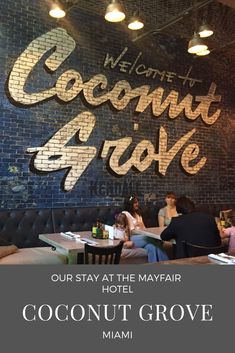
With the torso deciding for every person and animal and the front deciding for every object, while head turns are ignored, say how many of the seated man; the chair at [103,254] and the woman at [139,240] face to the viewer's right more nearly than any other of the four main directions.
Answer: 1

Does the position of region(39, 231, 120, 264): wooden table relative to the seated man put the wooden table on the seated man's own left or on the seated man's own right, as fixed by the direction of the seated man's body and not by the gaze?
on the seated man's own left

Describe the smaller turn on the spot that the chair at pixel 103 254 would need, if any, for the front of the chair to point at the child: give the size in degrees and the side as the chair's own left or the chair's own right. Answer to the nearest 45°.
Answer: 0° — it already faces them

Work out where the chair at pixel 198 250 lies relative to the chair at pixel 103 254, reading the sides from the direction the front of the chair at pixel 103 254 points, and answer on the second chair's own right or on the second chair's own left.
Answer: on the second chair's own right

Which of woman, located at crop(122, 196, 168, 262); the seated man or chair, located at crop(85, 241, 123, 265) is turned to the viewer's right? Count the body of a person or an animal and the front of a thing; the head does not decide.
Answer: the woman

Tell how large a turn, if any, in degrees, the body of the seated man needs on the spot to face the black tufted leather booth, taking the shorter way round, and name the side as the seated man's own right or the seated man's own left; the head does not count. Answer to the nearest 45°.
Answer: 0° — they already face it

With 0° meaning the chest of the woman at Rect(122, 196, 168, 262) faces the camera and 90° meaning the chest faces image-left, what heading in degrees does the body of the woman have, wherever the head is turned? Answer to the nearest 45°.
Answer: approximately 270°

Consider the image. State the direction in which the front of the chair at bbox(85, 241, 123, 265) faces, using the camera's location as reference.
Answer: facing away from the viewer

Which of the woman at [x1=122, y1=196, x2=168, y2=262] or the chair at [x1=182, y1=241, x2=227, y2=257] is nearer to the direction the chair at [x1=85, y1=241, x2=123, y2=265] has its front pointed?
the woman

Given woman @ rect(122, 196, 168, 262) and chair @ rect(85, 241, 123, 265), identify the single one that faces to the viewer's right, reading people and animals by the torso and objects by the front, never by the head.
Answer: the woman

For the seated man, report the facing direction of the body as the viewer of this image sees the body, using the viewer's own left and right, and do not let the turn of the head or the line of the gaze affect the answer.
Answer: facing away from the viewer and to the left of the viewer

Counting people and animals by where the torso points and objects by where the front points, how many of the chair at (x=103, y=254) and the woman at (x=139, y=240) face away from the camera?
1
